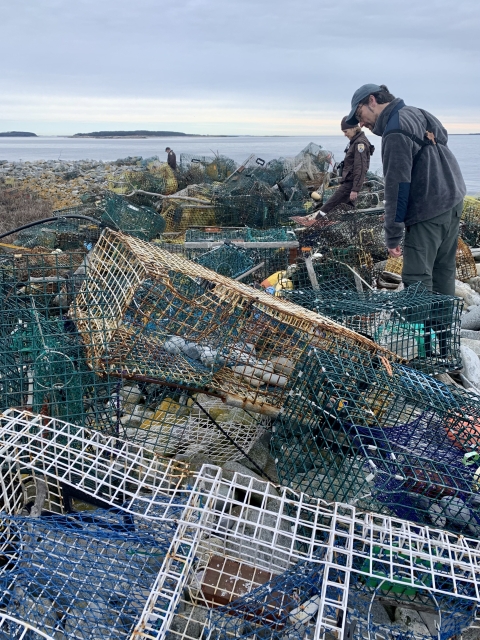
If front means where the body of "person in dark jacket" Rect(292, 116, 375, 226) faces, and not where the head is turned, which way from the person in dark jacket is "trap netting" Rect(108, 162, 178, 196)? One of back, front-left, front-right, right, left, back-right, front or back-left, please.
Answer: front-right

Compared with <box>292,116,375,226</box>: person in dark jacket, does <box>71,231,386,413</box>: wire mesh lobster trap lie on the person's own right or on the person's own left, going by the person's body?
on the person's own left

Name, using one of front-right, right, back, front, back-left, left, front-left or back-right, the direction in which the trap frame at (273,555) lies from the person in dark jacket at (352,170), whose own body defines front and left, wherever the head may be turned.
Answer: left

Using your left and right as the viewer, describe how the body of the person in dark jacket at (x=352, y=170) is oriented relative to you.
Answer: facing to the left of the viewer

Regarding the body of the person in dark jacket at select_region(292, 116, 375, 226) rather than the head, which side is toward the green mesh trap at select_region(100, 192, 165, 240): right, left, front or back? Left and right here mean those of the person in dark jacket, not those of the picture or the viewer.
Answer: front

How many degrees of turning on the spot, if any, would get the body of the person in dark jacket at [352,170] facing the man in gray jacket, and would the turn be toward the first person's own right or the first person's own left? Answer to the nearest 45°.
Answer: approximately 90° to the first person's own left

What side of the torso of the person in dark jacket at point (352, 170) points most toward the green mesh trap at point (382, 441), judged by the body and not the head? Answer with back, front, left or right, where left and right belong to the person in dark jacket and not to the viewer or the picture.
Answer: left

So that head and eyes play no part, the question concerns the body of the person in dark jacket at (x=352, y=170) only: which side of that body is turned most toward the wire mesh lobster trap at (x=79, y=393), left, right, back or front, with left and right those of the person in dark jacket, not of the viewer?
left

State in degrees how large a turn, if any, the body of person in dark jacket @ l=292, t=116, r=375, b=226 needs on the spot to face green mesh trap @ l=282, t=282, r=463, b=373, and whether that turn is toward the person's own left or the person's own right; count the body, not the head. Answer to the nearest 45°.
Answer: approximately 90° to the person's own left

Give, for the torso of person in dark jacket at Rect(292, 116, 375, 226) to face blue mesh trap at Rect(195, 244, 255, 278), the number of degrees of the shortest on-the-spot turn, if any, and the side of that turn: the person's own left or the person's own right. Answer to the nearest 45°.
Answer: approximately 45° to the person's own left
